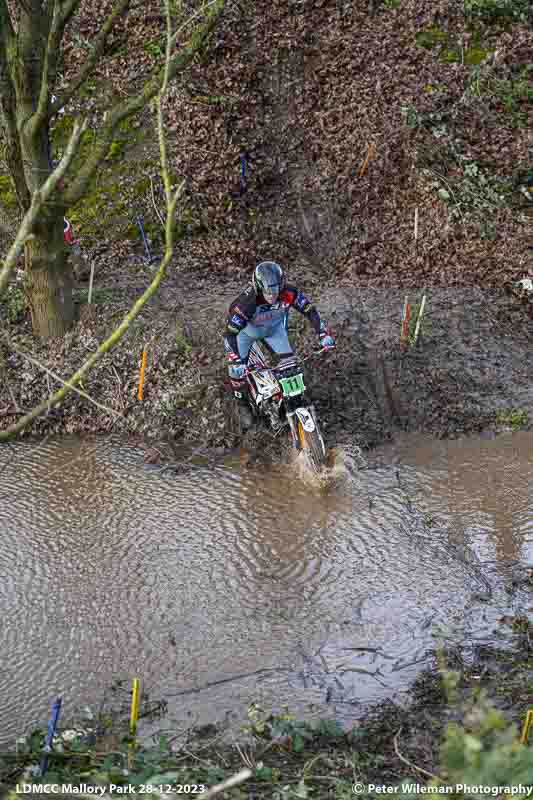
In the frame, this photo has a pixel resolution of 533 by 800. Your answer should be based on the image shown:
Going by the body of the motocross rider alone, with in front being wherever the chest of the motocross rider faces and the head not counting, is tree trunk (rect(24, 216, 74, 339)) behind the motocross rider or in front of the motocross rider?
behind

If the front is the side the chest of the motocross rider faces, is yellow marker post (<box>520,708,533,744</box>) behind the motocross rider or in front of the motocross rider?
in front

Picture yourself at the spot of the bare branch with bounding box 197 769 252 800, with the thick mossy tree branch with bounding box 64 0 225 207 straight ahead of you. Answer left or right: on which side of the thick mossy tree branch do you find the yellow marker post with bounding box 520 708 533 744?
right

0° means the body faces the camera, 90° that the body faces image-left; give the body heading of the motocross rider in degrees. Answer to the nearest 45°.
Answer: approximately 315°

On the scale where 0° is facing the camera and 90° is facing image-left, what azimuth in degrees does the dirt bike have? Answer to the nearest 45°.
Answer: approximately 315°

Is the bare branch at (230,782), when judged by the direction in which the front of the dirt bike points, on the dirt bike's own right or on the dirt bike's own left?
on the dirt bike's own right
